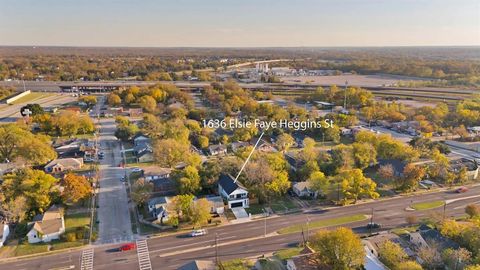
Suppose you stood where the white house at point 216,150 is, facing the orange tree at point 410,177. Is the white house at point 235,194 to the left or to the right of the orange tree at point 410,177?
right

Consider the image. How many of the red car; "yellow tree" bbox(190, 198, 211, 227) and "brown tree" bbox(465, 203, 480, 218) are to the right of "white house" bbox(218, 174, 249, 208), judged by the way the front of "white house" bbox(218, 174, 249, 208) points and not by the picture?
2

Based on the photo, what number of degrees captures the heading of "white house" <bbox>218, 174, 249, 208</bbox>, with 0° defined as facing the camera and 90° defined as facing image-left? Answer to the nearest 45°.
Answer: approximately 315°

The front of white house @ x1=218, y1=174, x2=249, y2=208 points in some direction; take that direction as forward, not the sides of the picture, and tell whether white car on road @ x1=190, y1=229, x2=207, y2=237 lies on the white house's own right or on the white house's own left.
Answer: on the white house's own right
